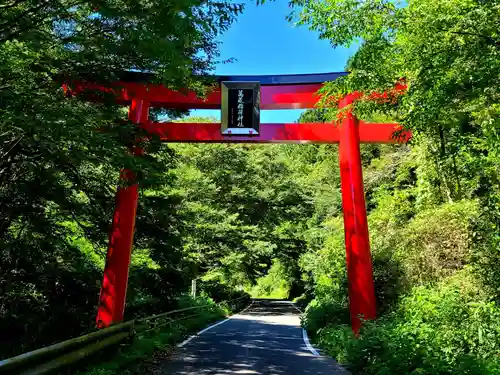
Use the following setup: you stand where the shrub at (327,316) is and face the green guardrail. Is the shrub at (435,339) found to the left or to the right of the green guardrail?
left

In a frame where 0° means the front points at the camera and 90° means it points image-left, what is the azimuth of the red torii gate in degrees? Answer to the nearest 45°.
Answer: approximately 0°
